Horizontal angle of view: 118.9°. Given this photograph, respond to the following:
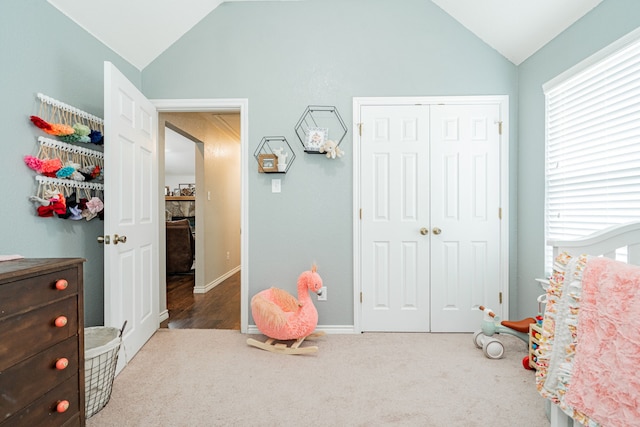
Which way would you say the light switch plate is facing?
toward the camera

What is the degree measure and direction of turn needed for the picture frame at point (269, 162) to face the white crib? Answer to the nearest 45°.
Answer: approximately 45° to its left

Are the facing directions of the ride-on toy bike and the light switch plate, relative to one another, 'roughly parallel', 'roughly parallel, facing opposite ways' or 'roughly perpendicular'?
roughly perpendicular

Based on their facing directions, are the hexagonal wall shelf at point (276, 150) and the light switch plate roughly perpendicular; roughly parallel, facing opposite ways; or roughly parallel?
roughly parallel

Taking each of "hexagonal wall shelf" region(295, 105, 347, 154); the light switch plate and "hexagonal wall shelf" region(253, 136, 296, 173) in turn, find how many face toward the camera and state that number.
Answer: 3

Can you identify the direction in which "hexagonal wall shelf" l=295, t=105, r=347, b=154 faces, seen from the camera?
facing the viewer

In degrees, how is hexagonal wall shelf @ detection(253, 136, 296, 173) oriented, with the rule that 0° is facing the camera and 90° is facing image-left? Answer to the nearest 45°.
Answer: approximately 0°

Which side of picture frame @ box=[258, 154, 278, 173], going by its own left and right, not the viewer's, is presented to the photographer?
front

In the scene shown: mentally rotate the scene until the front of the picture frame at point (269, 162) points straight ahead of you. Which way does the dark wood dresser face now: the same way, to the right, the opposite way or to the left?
to the left

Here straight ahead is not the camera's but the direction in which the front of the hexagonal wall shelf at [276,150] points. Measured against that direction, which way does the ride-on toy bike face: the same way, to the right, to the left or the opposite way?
to the right
